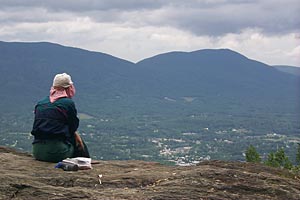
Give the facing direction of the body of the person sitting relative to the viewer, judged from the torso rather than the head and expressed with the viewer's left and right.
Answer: facing away from the viewer and to the right of the viewer
